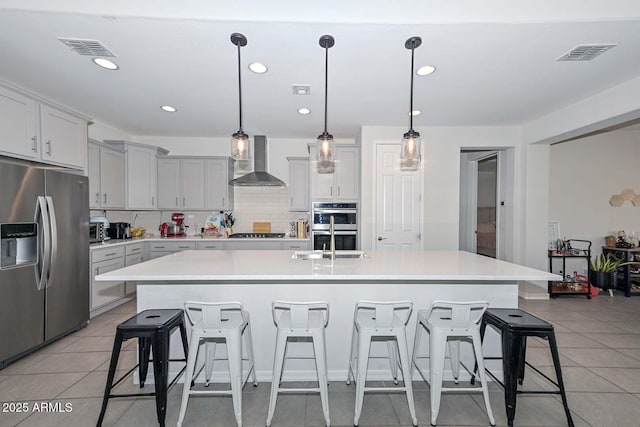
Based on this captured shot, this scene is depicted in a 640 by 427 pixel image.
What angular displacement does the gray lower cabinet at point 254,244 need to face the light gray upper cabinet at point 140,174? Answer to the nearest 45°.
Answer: approximately 90° to its right

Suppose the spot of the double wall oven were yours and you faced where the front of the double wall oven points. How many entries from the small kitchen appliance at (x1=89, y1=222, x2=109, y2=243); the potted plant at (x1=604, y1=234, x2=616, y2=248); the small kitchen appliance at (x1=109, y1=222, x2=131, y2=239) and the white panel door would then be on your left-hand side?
2

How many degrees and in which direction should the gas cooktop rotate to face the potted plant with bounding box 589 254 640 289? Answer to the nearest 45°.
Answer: approximately 90° to its left

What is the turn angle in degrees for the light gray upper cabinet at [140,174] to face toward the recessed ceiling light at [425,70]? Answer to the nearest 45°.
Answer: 0° — it already faces it

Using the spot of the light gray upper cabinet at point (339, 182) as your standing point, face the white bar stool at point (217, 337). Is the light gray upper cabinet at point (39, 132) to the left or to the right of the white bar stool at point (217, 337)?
right

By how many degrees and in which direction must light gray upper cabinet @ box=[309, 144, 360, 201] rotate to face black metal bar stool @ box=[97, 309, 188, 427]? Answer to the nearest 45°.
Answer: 0° — it already faces it

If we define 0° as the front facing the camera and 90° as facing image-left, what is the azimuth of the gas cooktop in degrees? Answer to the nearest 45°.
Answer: approximately 0°

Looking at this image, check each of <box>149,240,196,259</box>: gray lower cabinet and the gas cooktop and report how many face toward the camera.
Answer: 2

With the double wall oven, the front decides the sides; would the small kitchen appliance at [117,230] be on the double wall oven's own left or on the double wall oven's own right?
on the double wall oven's own right

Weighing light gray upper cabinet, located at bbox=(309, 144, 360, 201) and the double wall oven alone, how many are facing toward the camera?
2

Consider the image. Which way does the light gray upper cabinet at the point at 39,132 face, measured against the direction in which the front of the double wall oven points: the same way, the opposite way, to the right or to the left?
to the left

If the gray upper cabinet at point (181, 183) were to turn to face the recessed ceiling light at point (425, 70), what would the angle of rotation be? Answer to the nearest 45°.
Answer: approximately 45° to its left
